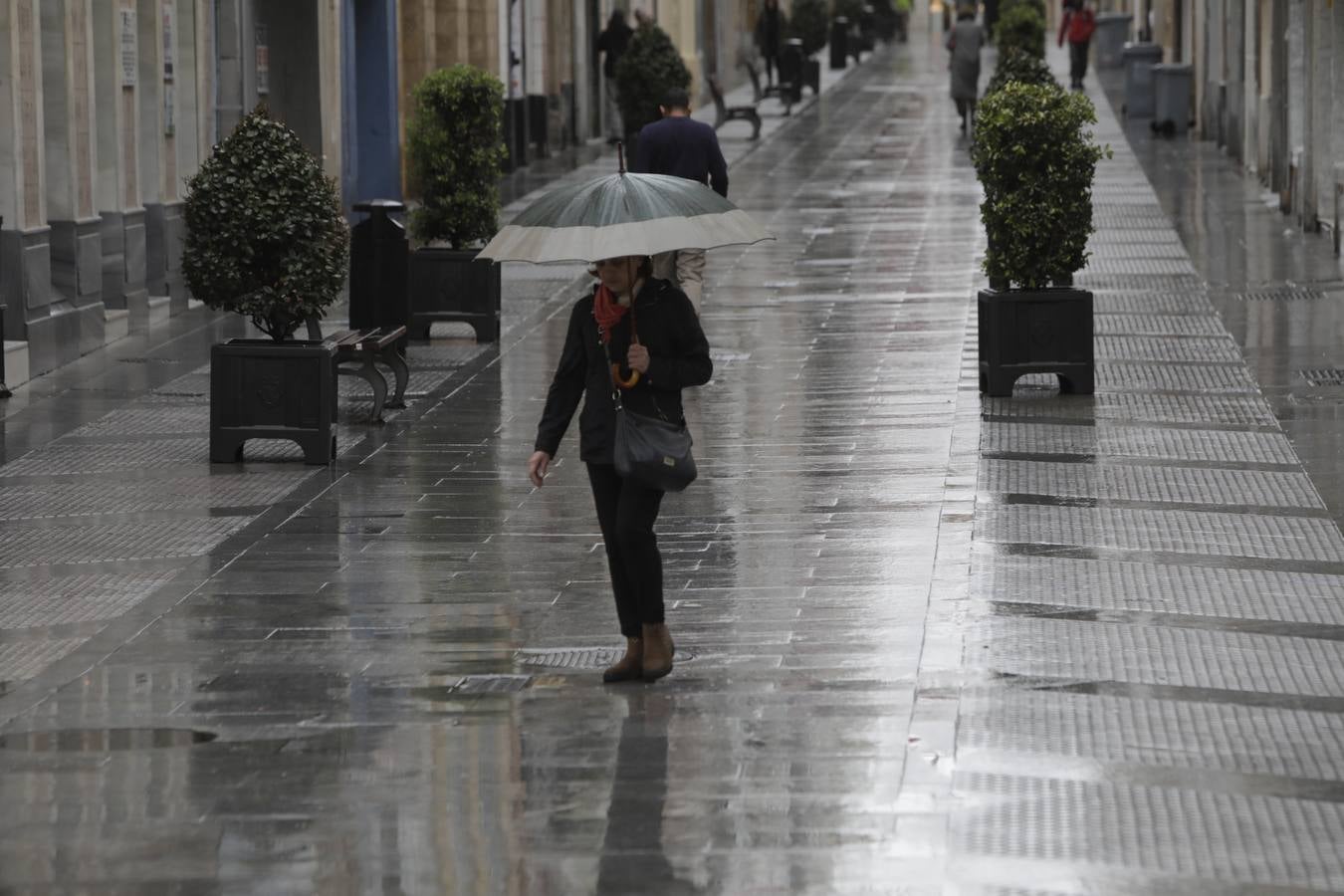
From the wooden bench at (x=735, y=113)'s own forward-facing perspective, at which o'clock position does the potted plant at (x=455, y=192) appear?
The potted plant is roughly at 3 o'clock from the wooden bench.

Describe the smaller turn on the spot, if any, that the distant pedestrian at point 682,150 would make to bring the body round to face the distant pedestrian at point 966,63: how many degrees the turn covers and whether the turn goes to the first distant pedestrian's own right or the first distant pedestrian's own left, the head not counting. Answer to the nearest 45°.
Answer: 0° — they already face them

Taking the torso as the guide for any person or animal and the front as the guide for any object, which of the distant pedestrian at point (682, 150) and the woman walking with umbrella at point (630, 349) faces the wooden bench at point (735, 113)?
the distant pedestrian

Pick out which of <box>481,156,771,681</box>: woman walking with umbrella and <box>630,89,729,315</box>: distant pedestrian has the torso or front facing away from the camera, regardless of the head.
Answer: the distant pedestrian

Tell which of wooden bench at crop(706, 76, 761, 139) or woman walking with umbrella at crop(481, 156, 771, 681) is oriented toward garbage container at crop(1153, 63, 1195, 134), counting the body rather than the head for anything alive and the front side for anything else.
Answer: the wooden bench

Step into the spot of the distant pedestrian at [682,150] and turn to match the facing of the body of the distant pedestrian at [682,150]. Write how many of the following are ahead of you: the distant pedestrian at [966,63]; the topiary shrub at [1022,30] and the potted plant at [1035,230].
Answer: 2

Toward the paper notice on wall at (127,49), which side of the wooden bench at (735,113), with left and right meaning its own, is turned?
right

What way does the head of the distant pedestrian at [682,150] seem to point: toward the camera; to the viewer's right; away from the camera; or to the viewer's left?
away from the camera

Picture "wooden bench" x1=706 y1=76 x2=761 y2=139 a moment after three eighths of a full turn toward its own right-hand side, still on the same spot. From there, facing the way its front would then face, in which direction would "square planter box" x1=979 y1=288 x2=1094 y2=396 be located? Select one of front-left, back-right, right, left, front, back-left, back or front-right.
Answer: front-left

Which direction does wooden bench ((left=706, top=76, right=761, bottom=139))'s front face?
to the viewer's right

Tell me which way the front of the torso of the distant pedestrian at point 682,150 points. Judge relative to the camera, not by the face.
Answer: away from the camera
